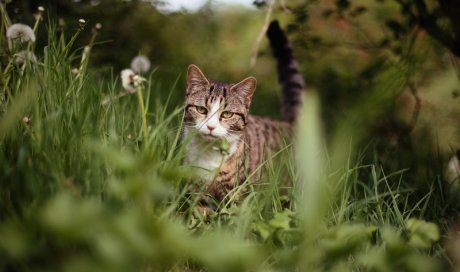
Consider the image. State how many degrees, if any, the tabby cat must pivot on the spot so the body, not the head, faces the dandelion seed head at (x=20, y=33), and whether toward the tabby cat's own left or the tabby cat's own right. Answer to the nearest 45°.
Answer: approximately 45° to the tabby cat's own right

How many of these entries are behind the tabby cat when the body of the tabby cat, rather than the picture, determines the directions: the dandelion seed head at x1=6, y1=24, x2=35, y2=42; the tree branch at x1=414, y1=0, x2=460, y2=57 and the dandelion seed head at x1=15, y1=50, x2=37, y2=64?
1

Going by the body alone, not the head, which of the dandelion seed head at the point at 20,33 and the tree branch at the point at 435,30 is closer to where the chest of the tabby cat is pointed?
the dandelion seed head

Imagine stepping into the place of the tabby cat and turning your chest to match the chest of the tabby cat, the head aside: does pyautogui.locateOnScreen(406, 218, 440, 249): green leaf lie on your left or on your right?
on your left

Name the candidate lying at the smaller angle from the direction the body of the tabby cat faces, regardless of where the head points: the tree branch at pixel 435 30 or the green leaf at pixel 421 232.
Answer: the green leaf

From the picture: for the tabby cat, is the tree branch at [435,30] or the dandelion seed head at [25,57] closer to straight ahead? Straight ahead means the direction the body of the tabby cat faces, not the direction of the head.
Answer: the dandelion seed head

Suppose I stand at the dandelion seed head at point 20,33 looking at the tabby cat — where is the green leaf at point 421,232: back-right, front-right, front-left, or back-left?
front-right

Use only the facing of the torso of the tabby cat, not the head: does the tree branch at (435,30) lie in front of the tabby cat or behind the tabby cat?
behind

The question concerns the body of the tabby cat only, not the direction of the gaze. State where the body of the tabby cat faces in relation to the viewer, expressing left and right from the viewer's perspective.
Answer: facing the viewer and to the left of the viewer

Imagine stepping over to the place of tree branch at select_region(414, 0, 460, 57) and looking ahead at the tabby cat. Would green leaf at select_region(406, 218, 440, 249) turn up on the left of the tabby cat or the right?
left
